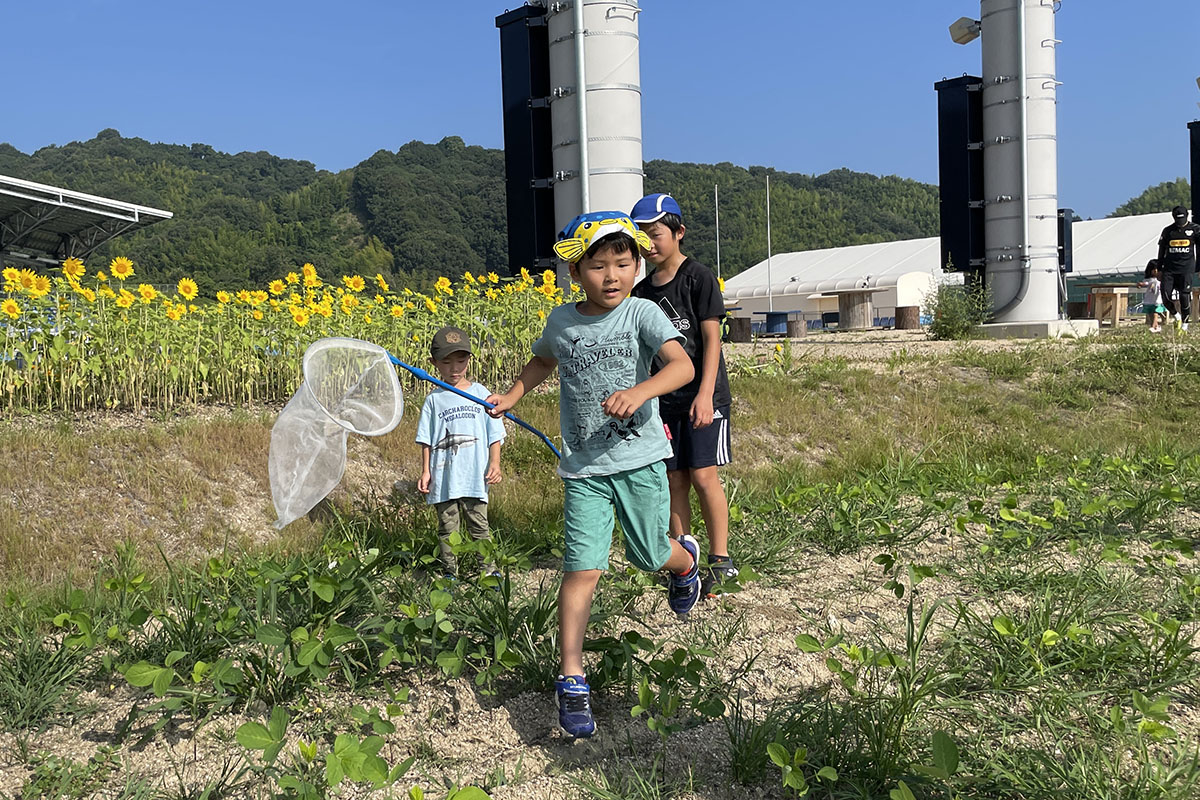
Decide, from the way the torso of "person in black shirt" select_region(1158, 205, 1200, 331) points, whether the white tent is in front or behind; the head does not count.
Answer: behind

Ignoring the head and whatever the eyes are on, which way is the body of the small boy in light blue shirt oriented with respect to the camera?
toward the camera

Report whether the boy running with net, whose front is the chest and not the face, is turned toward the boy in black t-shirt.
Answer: no

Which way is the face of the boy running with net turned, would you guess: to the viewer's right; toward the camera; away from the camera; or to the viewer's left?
toward the camera

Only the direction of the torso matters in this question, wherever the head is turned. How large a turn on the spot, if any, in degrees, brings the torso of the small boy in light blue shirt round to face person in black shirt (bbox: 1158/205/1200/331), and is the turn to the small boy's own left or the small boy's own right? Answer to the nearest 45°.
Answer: approximately 135° to the small boy's own left

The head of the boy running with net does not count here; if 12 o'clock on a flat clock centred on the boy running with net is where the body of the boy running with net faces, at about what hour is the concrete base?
The concrete base is roughly at 7 o'clock from the boy running with net.

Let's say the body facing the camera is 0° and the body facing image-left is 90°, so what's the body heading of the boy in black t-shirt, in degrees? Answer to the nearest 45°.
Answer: approximately 45°

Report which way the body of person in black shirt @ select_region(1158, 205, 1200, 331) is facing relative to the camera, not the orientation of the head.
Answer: toward the camera

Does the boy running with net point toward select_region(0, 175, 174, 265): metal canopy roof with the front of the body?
no

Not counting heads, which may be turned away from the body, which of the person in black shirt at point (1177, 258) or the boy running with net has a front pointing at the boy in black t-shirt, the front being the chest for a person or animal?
the person in black shirt

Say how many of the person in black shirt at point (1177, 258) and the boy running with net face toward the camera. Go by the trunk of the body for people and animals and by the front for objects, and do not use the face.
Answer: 2

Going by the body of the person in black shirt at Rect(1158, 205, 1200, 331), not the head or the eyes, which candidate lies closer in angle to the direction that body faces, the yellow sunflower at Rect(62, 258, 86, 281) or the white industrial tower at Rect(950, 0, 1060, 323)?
the yellow sunflower

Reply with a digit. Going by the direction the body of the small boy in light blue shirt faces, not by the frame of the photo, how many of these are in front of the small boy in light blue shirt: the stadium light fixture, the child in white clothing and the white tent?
0

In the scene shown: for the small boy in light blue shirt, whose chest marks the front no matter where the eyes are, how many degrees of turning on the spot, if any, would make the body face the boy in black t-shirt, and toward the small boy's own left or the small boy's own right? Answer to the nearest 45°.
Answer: approximately 45° to the small boy's own left

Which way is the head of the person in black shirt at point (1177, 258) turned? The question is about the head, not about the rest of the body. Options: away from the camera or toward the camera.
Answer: toward the camera

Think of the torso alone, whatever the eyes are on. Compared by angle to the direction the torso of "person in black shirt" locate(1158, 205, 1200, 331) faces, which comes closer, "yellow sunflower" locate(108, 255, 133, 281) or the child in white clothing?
the yellow sunflower

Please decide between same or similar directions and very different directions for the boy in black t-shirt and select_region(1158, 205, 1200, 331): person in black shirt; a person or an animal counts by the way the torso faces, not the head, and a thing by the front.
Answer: same or similar directions

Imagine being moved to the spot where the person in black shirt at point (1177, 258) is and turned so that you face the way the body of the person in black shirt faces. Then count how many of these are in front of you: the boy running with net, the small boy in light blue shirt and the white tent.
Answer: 2

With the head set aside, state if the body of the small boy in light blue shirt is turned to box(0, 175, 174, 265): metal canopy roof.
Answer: no

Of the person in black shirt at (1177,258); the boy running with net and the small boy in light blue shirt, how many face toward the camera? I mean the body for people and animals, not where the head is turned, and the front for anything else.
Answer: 3
